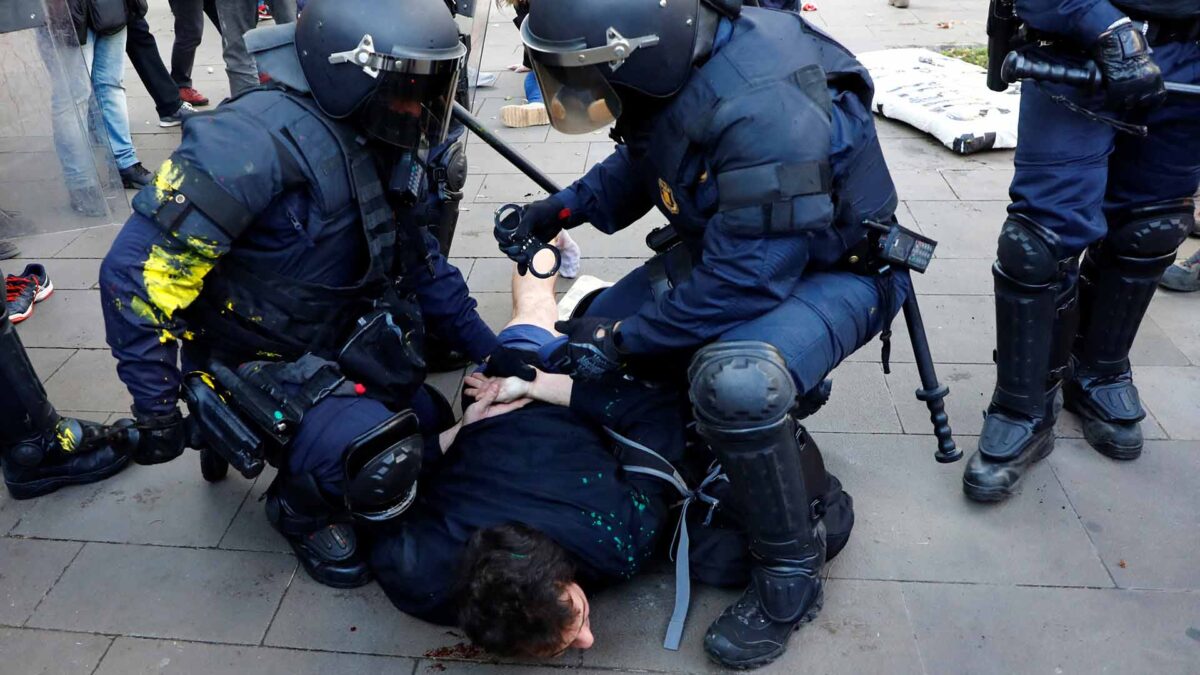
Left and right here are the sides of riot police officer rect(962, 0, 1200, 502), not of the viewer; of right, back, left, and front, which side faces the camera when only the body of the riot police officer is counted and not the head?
front

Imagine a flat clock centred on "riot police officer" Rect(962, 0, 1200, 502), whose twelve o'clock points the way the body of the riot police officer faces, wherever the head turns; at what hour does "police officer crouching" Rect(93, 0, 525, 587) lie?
The police officer crouching is roughly at 2 o'clock from the riot police officer.

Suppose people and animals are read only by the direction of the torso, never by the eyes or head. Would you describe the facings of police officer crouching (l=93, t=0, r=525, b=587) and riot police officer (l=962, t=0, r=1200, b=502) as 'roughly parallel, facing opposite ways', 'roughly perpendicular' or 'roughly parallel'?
roughly perpendicular

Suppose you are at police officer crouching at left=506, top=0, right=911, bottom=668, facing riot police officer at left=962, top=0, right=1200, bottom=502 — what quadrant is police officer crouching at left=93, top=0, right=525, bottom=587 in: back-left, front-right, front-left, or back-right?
back-left

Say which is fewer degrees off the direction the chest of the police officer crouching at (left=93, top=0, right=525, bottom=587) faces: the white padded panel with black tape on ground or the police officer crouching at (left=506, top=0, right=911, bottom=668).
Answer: the police officer crouching

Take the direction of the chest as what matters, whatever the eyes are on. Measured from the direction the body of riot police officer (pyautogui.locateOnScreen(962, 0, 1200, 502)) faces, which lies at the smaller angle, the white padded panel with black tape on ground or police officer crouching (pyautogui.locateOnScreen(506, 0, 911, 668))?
the police officer crouching

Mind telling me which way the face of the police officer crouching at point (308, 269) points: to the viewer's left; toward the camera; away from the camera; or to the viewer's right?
to the viewer's right

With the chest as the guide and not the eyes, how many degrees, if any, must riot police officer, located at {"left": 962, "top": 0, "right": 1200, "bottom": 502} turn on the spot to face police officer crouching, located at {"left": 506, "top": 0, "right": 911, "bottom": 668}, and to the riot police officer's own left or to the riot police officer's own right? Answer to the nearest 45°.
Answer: approximately 45° to the riot police officer's own right

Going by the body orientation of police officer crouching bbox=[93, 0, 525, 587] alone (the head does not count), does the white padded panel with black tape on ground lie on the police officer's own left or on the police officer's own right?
on the police officer's own left

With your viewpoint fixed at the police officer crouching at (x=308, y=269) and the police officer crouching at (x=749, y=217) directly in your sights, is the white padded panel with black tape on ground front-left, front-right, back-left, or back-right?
front-left

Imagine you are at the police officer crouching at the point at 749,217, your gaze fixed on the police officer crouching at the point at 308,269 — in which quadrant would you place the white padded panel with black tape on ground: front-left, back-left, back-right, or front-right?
back-right

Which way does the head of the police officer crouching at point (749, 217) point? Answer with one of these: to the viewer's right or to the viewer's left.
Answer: to the viewer's left

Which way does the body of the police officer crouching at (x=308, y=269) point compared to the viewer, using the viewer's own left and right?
facing the viewer and to the right of the viewer

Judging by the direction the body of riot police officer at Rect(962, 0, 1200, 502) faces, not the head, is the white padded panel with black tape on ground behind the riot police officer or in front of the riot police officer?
behind
